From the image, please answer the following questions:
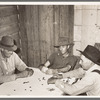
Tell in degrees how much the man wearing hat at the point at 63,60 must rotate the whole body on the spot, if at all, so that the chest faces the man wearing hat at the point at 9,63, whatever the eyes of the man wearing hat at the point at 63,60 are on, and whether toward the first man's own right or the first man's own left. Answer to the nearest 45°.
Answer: approximately 45° to the first man's own right

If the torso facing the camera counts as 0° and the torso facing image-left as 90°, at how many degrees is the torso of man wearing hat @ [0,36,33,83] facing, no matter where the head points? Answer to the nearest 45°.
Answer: approximately 315°
